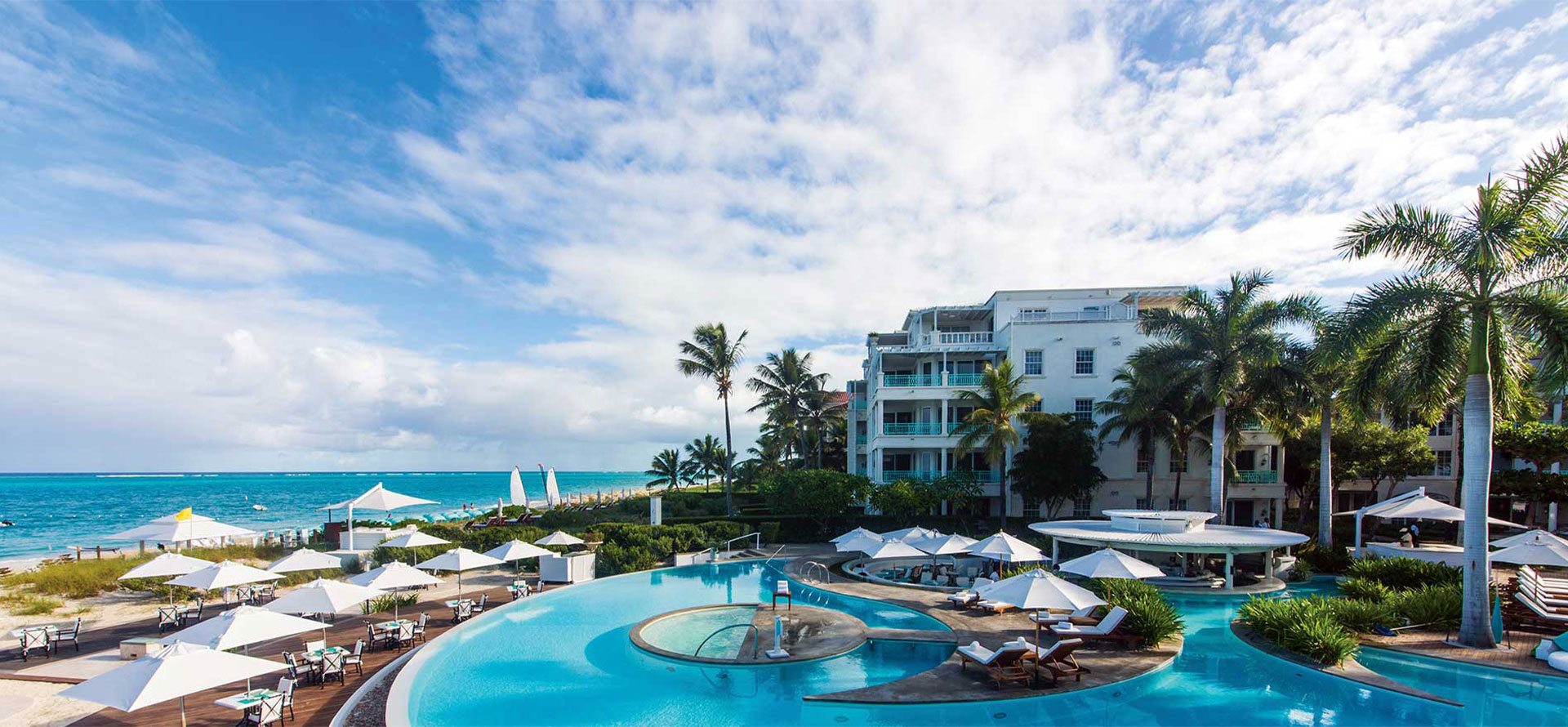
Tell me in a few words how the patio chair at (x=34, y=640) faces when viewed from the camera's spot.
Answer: facing away from the viewer and to the left of the viewer

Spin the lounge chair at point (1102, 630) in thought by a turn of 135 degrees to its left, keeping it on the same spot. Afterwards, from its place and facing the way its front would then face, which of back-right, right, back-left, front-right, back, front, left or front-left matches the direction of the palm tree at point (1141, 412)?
back-left

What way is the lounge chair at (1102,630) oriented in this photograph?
to the viewer's left

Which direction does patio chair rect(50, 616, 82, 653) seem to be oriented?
to the viewer's left

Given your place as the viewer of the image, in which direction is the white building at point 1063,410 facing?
facing the viewer and to the left of the viewer

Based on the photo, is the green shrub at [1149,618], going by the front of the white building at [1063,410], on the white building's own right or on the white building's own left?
on the white building's own left
